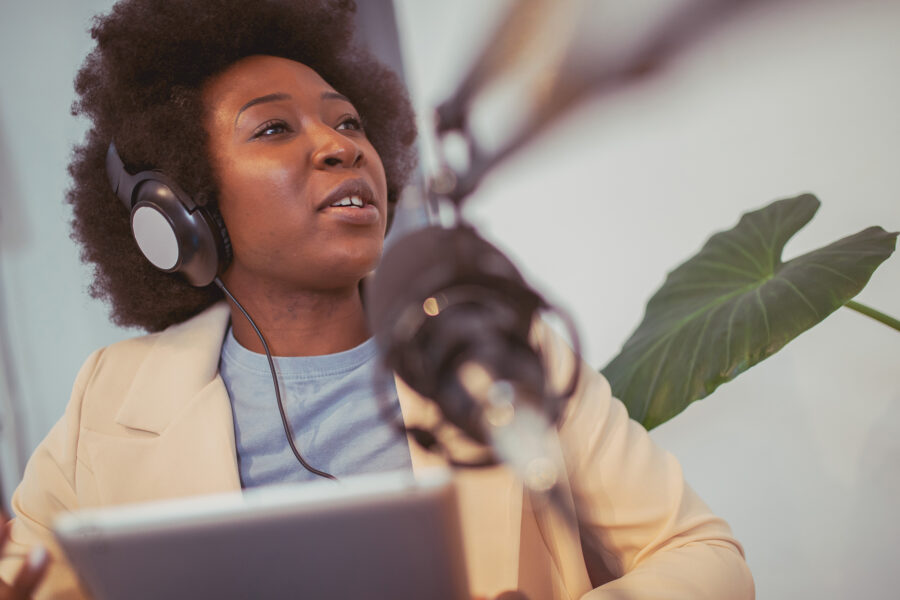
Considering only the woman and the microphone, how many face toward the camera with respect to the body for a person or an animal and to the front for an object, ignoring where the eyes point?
1

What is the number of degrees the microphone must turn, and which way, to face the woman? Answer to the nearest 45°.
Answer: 0° — it already faces them

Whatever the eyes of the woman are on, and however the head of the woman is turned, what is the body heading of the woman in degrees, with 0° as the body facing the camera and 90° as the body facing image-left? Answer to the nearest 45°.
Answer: approximately 0°

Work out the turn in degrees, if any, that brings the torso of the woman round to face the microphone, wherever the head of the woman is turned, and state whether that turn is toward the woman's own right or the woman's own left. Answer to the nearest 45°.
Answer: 0° — they already face it

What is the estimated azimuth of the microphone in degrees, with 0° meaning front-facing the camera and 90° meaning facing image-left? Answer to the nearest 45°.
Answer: approximately 135°
